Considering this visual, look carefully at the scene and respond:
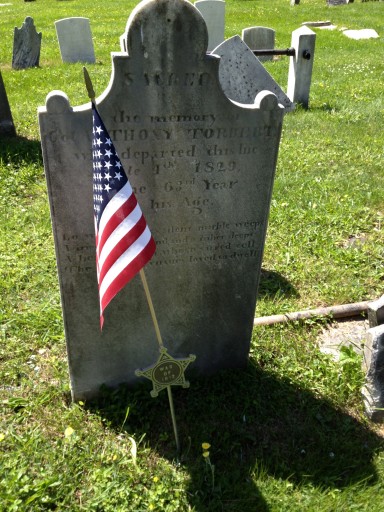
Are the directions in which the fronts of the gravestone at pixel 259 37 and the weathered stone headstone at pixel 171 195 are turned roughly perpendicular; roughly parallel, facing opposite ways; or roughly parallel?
roughly parallel

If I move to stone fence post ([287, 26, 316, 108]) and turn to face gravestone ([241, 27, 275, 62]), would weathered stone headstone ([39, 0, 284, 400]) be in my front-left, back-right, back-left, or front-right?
back-left

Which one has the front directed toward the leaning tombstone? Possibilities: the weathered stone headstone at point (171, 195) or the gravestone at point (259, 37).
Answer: the gravestone

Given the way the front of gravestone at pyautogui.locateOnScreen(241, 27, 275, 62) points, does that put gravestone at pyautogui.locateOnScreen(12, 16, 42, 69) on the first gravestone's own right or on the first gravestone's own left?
on the first gravestone's own right

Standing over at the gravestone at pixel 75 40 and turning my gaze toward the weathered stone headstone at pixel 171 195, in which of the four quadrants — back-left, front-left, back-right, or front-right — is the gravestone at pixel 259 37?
front-left

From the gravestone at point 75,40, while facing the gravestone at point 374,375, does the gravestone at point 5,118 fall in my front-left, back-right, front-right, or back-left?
front-right

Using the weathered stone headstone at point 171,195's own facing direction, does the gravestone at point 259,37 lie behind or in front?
behind

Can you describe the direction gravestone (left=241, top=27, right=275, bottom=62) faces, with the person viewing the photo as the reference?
facing the viewer

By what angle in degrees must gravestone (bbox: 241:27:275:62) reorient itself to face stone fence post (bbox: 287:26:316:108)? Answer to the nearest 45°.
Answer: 0° — it already faces it

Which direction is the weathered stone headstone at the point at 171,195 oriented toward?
toward the camera

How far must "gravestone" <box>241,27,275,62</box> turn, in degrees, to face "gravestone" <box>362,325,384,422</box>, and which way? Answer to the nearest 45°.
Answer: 0° — it already faces it

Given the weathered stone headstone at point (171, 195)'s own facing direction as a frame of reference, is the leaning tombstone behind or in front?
behind

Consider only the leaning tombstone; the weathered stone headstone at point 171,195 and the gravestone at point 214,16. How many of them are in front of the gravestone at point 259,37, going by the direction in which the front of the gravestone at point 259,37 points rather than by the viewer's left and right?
2

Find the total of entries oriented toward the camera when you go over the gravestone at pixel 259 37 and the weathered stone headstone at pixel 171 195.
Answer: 2

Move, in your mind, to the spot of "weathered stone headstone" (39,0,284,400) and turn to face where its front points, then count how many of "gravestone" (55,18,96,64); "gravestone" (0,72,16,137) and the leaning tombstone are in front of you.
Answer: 0
